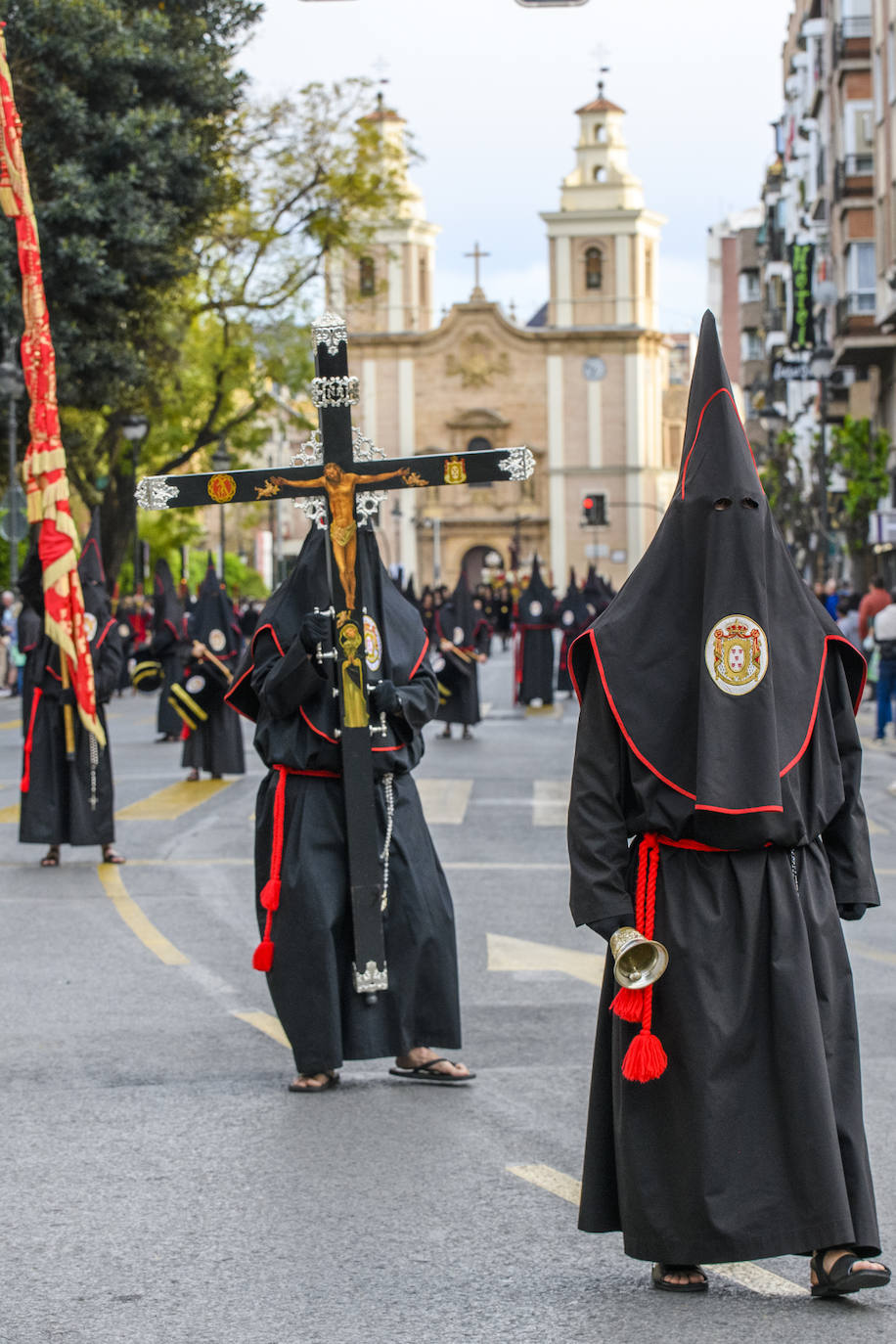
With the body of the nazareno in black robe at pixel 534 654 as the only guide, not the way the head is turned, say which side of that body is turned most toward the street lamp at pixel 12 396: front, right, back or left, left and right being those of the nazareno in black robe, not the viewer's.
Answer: right

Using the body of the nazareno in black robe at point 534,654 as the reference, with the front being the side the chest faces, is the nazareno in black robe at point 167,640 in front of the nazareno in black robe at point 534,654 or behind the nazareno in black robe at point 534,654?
in front

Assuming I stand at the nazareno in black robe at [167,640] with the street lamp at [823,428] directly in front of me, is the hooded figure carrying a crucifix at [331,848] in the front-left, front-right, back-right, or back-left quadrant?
back-right

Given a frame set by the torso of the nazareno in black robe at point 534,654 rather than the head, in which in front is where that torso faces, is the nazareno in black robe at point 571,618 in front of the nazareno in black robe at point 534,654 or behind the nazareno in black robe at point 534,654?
behind

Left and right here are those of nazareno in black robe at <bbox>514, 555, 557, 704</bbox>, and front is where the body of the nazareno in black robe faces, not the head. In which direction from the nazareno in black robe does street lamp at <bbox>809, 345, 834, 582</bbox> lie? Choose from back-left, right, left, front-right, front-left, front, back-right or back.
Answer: back-left

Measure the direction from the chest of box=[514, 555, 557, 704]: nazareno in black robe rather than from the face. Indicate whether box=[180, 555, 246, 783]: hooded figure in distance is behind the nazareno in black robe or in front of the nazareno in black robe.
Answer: in front

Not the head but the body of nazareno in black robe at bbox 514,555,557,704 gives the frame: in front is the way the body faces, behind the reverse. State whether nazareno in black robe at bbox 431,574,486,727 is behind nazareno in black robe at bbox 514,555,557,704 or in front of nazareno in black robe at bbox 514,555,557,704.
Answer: in front

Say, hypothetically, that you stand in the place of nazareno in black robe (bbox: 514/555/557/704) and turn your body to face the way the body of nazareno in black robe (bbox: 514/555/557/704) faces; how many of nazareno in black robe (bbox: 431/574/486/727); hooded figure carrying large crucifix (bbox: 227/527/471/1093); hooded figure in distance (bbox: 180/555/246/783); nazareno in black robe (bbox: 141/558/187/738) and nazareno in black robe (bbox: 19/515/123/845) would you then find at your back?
0

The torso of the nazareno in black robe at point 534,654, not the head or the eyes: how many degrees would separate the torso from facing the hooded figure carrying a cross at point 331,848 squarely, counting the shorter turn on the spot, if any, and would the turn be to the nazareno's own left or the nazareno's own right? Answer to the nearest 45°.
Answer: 0° — they already face them

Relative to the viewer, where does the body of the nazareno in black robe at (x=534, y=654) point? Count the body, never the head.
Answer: toward the camera

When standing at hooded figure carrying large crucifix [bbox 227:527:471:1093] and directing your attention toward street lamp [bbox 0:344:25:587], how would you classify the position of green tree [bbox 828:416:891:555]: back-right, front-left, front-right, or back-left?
front-right
